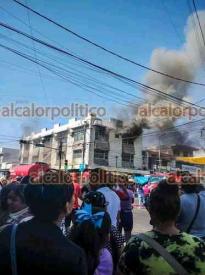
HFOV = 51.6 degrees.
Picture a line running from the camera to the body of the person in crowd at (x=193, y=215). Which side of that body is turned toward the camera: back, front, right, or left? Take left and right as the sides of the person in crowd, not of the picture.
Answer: back

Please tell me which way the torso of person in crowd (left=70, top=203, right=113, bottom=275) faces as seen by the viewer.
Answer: away from the camera

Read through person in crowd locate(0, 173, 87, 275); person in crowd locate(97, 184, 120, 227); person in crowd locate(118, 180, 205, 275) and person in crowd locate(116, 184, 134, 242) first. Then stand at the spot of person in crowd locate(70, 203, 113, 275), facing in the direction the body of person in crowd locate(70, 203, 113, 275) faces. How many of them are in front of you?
2

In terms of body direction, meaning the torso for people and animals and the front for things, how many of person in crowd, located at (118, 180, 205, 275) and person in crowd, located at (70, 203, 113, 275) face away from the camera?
2

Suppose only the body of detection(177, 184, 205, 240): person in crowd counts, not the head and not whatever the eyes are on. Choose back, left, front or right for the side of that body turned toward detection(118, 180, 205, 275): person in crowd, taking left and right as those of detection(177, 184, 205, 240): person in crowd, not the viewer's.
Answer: back

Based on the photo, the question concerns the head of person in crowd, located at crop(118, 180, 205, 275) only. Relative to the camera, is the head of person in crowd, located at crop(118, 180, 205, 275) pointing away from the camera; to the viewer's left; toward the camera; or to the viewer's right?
away from the camera

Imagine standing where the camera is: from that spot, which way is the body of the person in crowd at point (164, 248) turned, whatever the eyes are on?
away from the camera
